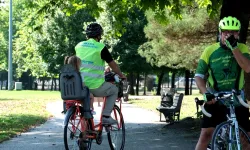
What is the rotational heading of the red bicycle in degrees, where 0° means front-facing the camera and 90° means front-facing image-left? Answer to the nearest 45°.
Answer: approximately 225°

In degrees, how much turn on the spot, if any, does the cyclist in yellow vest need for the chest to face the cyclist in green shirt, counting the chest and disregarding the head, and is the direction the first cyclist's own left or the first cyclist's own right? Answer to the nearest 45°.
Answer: approximately 90° to the first cyclist's own right

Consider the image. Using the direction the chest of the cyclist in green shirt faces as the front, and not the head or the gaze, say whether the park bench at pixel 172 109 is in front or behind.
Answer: behind

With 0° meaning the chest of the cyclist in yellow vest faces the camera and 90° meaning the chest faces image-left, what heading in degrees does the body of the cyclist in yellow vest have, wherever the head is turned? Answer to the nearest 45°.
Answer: approximately 225°

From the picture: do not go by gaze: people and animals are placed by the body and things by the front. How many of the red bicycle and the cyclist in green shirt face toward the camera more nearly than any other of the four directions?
1

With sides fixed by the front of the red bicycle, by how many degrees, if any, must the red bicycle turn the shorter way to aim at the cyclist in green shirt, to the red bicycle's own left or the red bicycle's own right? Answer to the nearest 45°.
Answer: approximately 90° to the red bicycle's own right
